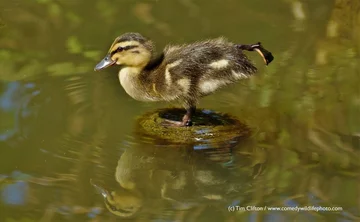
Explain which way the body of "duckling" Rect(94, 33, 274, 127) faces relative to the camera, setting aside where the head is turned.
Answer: to the viewer's left
